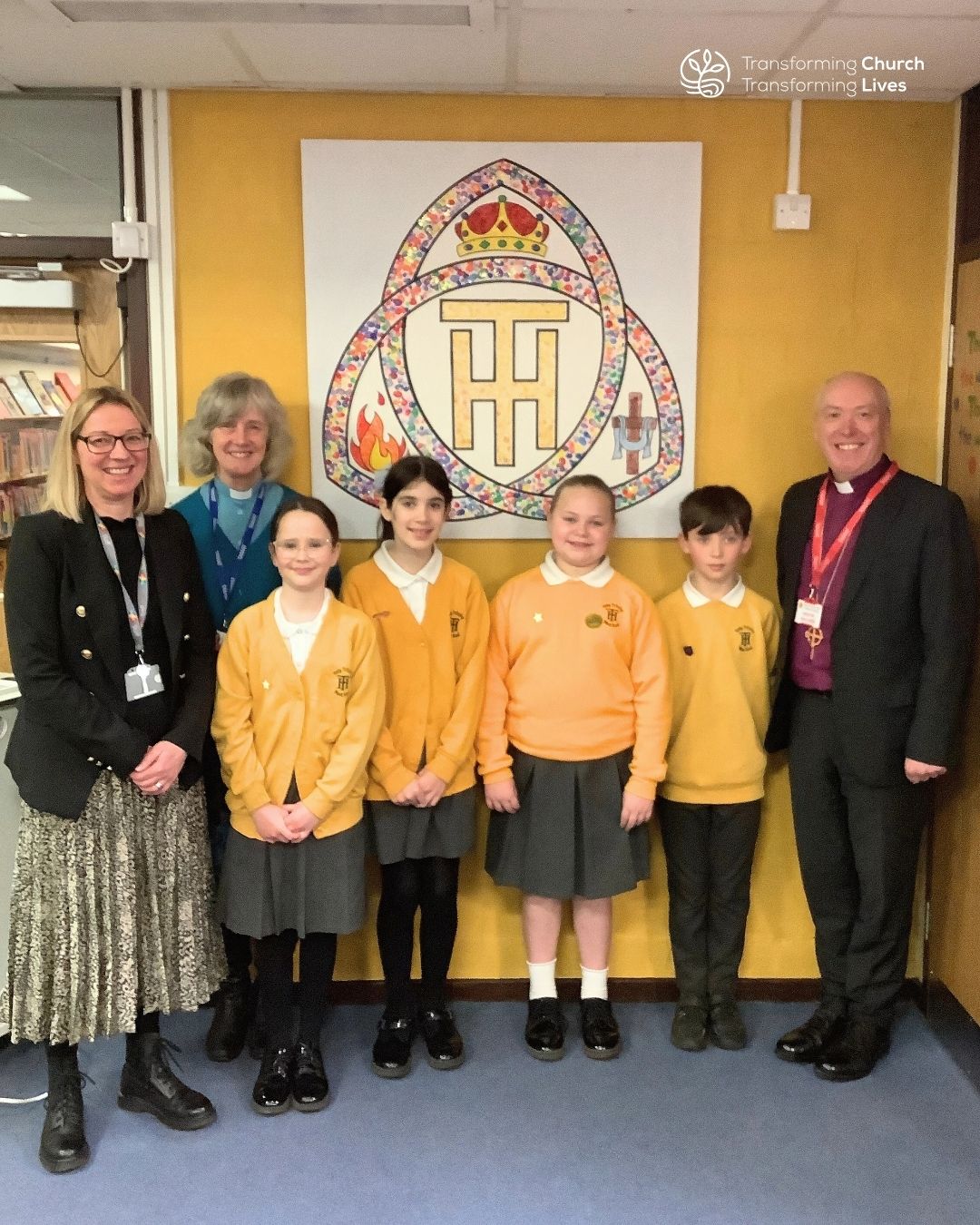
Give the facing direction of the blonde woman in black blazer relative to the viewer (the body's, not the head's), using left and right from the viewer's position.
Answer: facing the viewer and to the right of the viewer

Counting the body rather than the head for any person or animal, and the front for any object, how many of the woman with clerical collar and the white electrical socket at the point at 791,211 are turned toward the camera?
2

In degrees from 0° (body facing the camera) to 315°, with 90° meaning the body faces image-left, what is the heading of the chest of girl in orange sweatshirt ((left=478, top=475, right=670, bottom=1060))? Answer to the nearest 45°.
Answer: approximately 0°

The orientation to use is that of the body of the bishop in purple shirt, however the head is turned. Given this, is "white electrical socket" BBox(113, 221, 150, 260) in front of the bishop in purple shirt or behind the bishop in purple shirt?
in front

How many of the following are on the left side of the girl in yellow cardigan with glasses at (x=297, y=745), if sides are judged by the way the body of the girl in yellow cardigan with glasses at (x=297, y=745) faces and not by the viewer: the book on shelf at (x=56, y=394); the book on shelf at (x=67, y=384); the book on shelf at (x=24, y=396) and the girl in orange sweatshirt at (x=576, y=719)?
1

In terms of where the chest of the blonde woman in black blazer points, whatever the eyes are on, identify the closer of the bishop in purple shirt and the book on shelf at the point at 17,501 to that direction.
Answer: the bishop in purple shirt

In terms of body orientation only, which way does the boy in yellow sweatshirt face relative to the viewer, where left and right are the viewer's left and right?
facing the viewer

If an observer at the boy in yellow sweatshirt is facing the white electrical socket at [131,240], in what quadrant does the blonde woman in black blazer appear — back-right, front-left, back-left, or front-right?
front-left

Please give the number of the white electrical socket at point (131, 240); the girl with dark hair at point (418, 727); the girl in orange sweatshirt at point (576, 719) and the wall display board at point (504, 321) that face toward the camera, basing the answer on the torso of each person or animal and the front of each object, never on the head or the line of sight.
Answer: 4

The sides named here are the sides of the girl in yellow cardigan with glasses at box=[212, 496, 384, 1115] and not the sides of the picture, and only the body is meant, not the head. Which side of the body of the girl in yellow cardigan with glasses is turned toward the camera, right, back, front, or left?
front

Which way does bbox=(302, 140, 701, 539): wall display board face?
toward the camera
